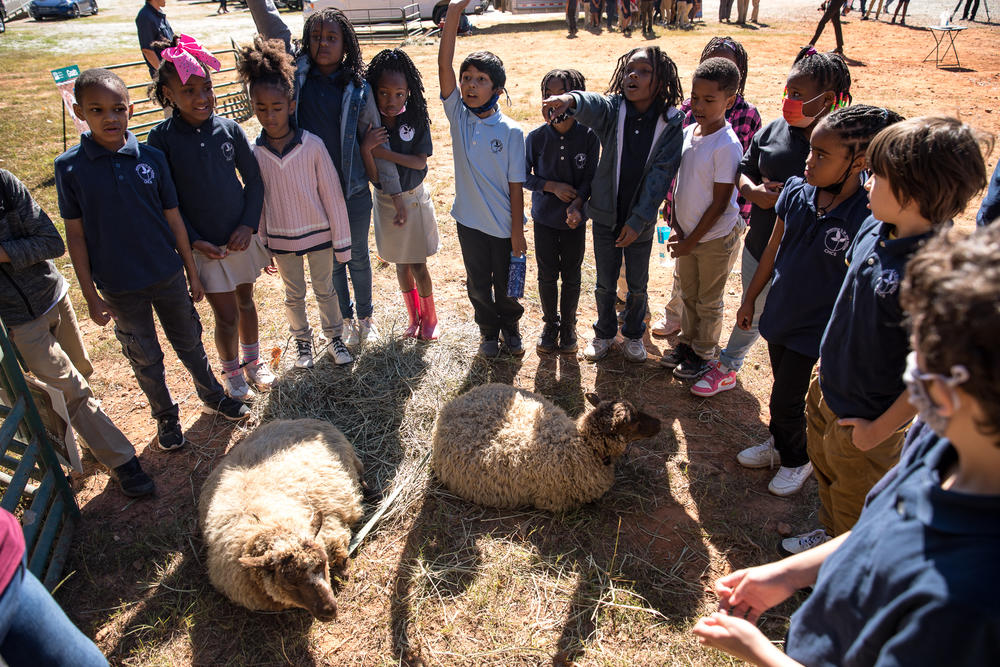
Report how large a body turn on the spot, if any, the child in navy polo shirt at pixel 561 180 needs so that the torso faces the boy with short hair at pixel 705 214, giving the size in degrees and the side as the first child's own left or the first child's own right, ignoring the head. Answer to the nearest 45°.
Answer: approximately 90° to the first child's own left

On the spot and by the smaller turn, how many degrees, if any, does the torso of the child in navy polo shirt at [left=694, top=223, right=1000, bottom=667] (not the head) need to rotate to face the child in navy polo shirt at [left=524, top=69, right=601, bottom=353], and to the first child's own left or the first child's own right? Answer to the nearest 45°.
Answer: approximately 45° to the first child's own right

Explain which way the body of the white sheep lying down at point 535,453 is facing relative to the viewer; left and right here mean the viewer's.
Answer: facing to the right of the viewer

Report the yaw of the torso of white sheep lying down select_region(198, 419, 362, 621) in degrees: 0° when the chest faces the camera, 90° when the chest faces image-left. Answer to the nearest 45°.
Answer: approximately 315°

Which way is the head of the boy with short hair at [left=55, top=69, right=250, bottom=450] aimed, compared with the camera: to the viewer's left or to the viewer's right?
to the viewer's right

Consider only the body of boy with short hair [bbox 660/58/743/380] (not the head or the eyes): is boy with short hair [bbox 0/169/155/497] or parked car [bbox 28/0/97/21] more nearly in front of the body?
the boy with short hair

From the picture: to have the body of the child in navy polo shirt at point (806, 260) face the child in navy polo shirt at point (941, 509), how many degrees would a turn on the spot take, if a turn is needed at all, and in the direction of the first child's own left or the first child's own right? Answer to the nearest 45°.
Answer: approximately 45° to the first child's own left

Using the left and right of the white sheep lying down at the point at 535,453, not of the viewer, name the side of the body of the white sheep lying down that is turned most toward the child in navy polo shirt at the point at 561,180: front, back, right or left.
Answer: left

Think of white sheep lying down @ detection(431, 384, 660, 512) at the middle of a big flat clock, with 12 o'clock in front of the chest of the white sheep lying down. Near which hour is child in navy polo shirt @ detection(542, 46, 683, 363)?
The child in navy polo shirt is roughly at 10 o'clock from the white sheep lying down.

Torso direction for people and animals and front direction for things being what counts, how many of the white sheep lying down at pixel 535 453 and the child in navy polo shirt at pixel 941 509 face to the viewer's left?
1

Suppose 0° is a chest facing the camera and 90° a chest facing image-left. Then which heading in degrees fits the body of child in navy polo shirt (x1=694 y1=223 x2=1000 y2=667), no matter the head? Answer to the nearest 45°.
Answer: approximately 90°

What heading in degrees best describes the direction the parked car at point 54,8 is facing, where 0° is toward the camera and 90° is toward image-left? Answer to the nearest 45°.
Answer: approximately 45°

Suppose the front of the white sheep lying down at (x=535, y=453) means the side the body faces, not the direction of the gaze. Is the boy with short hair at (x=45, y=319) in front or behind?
behind

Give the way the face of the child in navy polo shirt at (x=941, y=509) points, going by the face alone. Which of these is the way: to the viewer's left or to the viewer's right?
to the viewer's left
